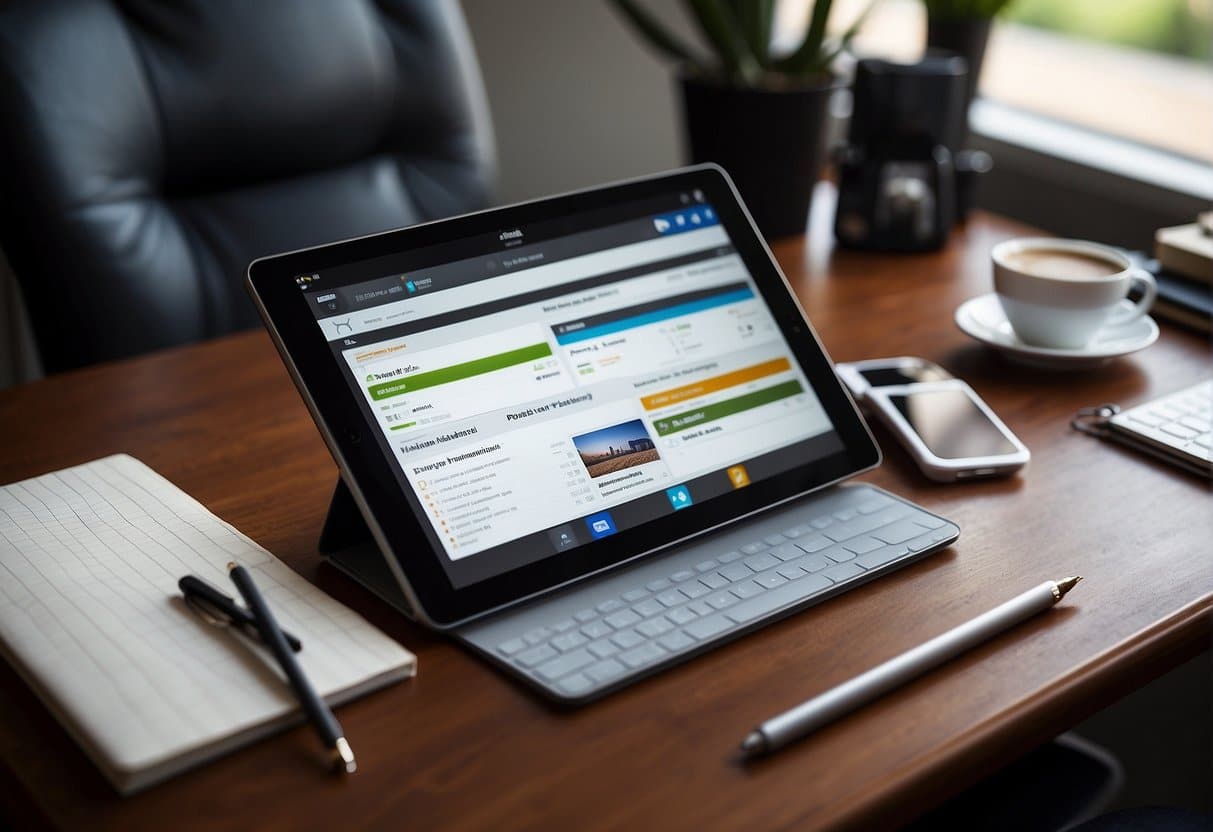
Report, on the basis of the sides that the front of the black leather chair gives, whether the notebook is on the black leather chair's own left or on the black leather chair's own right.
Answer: on the black leather chair's own right

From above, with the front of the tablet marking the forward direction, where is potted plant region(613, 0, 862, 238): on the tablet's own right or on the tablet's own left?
on the tablet's own left

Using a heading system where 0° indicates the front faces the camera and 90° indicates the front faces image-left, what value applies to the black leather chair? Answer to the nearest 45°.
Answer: approximately 315°

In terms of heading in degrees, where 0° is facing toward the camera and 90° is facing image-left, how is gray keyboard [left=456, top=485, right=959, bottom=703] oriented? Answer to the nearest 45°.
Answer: approximately 315°

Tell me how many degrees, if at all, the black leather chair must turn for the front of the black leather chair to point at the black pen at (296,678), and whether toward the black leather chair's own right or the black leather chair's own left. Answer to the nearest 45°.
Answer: approximately 45° to the black leather chair's own right
